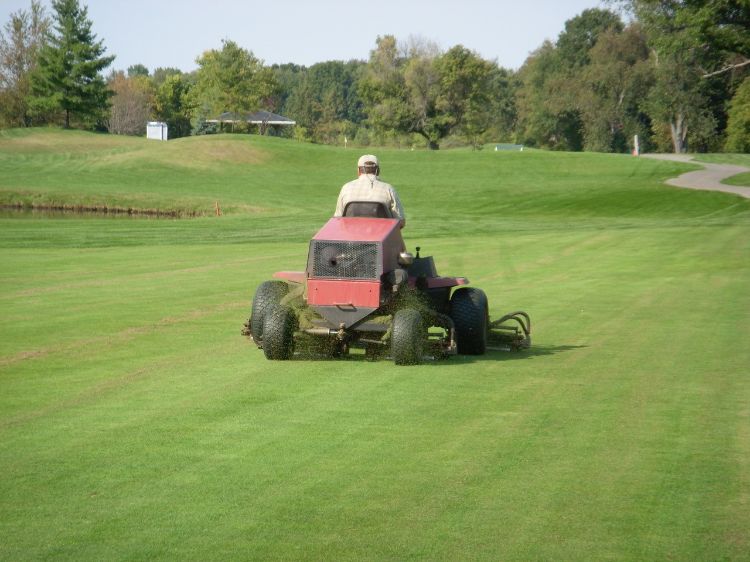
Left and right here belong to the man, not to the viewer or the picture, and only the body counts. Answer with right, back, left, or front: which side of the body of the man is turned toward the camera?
back
